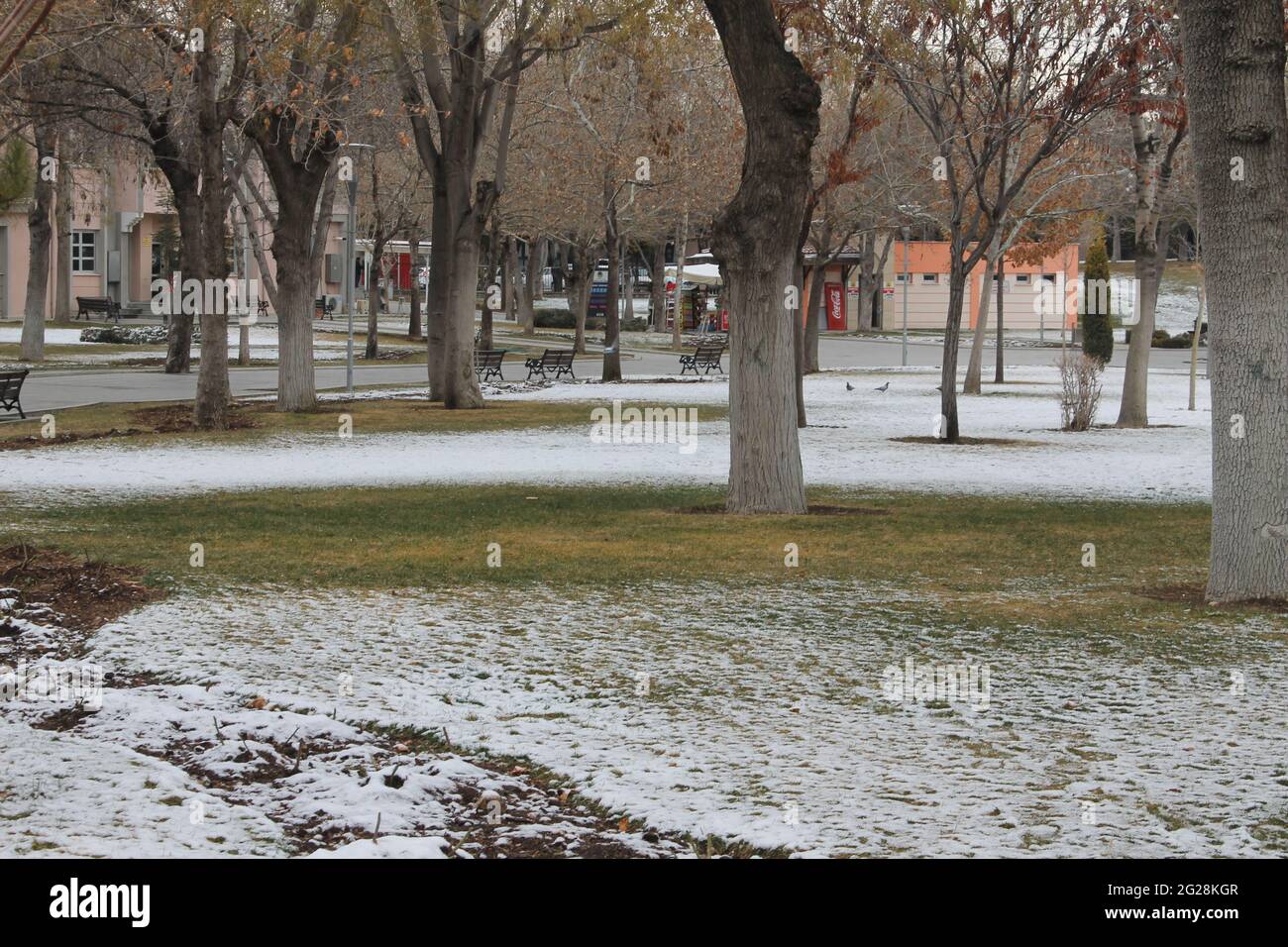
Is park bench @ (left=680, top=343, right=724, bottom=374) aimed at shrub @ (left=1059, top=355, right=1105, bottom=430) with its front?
no

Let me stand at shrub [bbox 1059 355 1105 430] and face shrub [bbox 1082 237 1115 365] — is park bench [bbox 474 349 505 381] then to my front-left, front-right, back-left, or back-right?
front-left

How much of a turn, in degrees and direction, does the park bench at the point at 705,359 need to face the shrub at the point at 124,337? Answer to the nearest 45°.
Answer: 0° — it already faces it

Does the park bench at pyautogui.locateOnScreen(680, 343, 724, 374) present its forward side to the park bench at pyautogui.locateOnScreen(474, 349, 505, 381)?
no

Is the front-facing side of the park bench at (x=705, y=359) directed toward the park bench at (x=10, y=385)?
no
